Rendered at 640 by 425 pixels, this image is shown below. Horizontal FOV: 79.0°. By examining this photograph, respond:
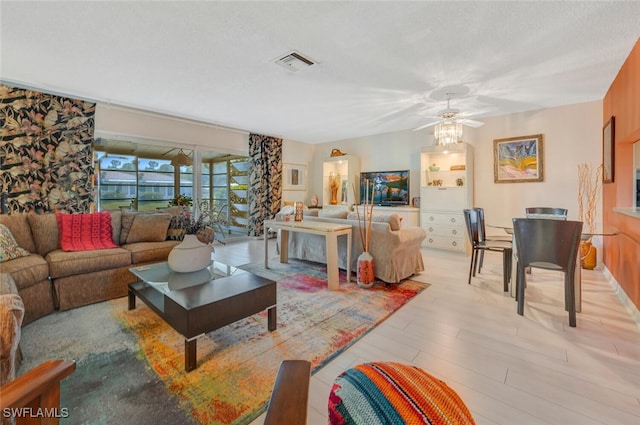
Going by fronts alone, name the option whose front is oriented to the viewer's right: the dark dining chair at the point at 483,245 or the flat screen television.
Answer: the dark dining chair

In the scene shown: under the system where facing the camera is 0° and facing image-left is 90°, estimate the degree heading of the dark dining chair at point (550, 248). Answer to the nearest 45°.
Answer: approximately 180°

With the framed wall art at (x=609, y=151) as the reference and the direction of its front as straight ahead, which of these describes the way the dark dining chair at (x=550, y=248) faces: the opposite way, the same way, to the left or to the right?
to the right

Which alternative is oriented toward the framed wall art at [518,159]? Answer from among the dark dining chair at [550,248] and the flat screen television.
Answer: the dark dining chair

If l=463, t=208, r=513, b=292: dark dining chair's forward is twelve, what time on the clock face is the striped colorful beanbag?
The striped colorful beanbag is roughly at 3 o'clock from the dark dining chair.

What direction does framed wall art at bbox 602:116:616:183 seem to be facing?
to the viewer's left

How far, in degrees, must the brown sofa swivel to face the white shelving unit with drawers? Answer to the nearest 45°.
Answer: approximately 45° to its left

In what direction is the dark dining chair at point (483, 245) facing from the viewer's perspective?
to the viewer's right
